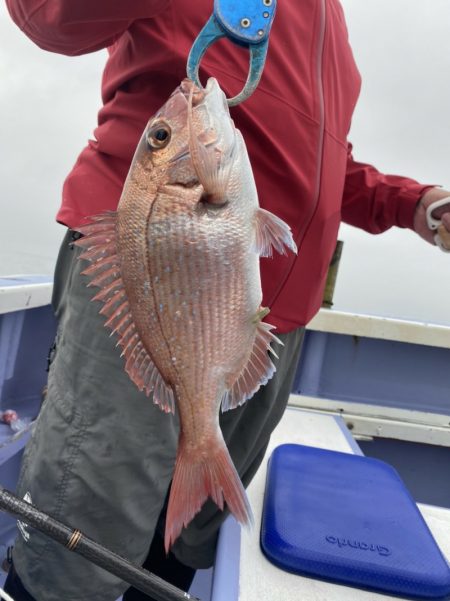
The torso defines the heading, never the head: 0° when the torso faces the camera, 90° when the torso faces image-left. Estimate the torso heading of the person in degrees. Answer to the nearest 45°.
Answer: approximately 315°

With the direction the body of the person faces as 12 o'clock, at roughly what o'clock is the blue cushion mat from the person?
The blue cushion mat is roughly at 10 o'clock from the person.
